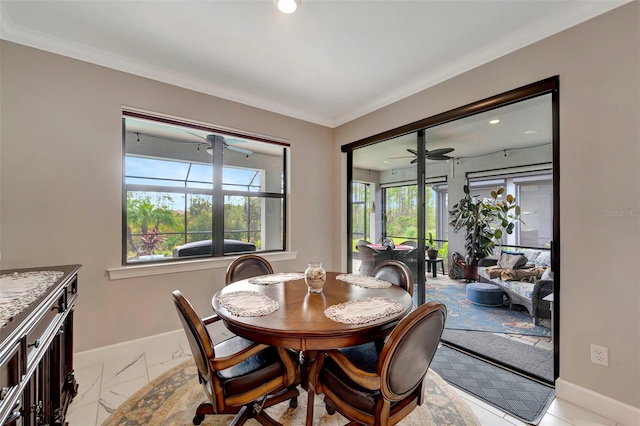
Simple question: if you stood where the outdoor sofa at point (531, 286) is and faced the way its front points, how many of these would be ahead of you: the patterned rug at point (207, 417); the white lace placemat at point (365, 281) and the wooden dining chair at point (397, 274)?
3

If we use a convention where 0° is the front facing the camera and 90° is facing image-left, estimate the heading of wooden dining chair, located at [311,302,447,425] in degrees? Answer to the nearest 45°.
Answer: approximately 135°

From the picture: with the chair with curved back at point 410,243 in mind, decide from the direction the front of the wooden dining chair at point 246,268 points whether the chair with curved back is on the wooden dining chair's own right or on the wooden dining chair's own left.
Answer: on the wooden dining chair's own left

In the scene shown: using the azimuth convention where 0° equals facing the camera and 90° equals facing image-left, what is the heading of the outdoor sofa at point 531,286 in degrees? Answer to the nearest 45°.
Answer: approximately 45°

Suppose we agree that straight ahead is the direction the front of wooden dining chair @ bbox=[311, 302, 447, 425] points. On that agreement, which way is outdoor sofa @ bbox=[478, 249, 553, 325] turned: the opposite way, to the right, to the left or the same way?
to the left

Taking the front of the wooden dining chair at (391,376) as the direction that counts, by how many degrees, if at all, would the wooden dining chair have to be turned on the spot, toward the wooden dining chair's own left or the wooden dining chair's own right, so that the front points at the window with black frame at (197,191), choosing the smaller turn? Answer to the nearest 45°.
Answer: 0° — it already faces it

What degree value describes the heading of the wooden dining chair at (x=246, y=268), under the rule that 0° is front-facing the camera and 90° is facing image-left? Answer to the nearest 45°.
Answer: approximately 315°

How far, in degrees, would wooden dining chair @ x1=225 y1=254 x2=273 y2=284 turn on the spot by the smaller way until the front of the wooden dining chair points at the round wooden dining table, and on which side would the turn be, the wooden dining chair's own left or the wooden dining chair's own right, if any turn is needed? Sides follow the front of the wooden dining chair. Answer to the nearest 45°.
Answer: approximately 45° to the wooden dining chair's own right
